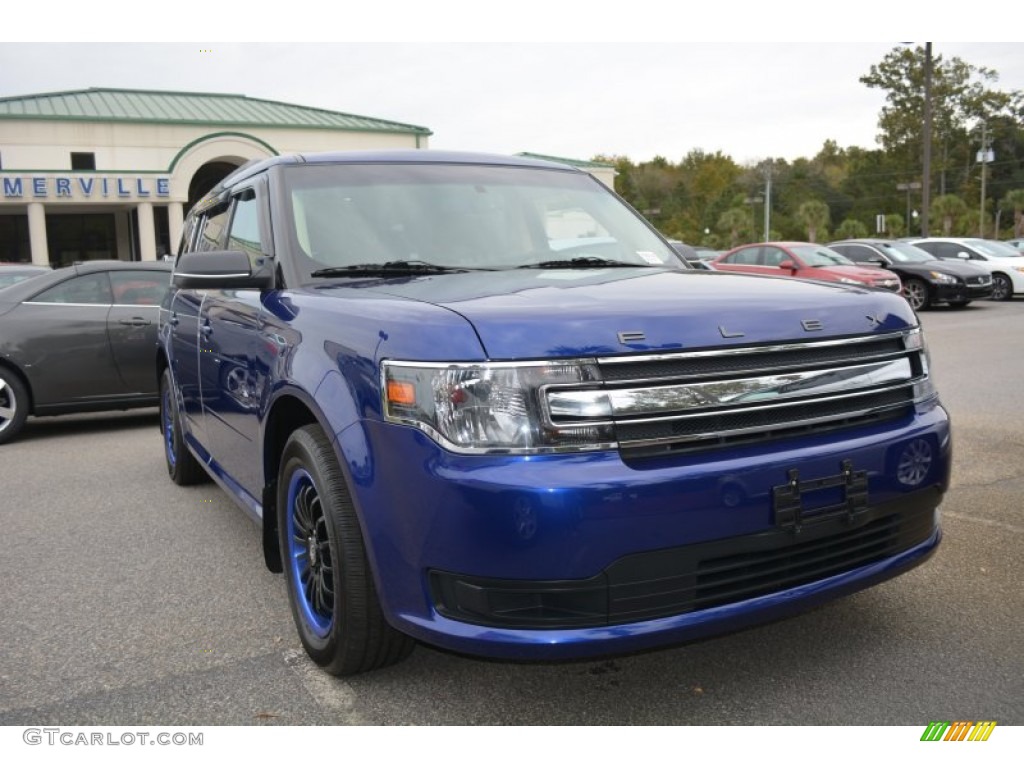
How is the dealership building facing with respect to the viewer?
toward the camera

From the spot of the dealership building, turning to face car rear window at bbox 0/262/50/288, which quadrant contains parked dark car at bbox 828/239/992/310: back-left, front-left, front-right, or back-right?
front-left

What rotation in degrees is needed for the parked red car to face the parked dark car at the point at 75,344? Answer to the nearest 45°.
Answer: approximately 90° to its right

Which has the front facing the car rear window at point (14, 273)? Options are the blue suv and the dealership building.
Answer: the dealership building

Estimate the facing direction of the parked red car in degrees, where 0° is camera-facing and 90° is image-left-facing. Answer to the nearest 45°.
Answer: approximately 315°

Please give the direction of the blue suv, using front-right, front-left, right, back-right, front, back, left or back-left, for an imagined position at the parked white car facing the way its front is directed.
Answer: front-right

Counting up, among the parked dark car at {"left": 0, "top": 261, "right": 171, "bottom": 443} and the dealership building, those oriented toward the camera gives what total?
1

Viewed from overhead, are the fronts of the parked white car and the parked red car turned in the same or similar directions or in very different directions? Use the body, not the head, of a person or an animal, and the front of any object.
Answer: same or similar directions

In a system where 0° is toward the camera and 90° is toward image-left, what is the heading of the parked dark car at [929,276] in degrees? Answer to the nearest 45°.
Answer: approximately 315°
